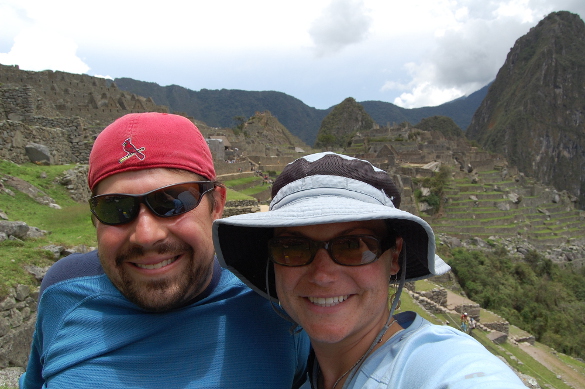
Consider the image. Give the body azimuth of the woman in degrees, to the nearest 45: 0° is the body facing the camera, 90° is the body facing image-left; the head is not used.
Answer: approximately 45°

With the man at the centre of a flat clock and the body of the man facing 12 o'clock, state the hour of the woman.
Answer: The woman is roughly at 10 o'clock from the man.

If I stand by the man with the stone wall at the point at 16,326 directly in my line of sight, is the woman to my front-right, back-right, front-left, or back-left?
back-right

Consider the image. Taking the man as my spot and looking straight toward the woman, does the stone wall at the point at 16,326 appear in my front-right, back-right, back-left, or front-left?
back-left

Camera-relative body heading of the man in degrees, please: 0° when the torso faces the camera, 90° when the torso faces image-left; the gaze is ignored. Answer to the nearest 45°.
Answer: approximately 0°

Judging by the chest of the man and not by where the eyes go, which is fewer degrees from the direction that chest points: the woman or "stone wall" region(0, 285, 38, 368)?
the woman

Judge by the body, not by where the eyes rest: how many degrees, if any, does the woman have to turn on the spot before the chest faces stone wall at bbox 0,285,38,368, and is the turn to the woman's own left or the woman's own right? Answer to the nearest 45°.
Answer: approximately 90° to the woman's own right

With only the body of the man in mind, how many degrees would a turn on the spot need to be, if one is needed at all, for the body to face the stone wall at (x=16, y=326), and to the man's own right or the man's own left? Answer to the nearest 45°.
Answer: approximately 135° to the man's own right
